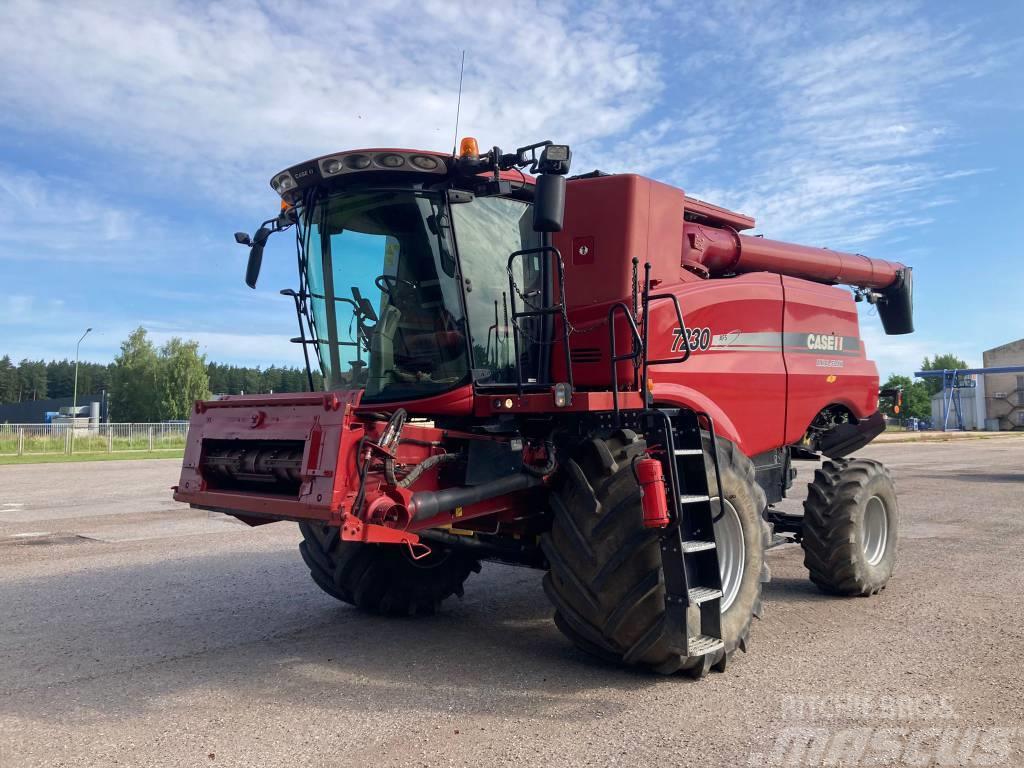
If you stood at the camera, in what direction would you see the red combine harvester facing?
facing the viewer and to the left of the viewer

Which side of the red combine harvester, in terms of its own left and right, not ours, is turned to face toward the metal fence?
right
